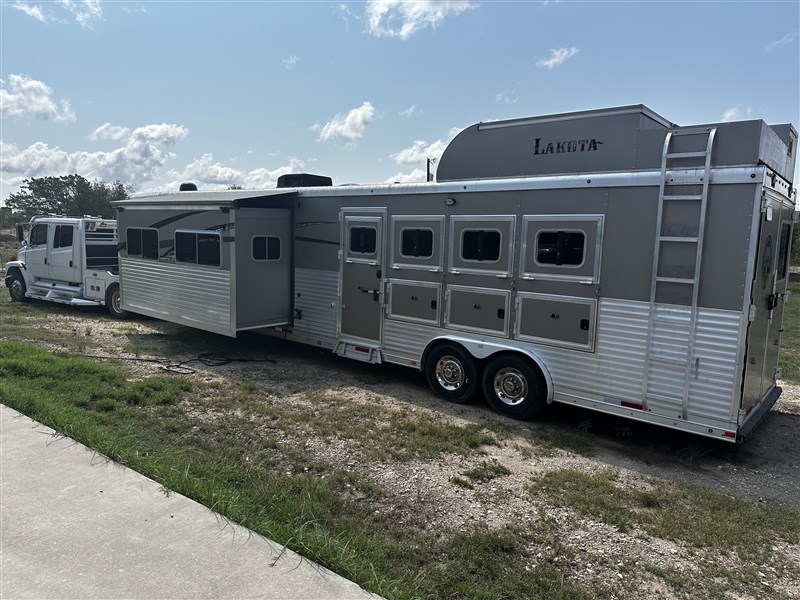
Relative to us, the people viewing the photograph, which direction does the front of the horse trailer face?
facing away from the viewer and to the left of the viewer

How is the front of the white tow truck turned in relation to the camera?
facing away from the viewer and to the left of the viewer

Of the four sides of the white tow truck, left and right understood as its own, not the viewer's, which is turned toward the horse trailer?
back

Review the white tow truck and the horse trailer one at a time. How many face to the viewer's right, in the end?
0

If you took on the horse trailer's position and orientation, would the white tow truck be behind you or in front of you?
in front
